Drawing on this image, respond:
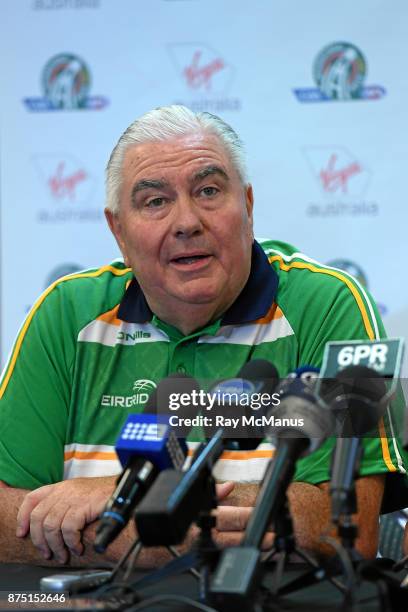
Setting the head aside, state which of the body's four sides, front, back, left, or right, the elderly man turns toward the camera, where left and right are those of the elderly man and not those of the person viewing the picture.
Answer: front

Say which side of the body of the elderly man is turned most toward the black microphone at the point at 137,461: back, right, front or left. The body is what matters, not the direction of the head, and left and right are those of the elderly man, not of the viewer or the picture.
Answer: front

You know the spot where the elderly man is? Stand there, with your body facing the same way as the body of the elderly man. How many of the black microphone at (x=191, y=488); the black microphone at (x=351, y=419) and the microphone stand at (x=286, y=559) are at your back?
0

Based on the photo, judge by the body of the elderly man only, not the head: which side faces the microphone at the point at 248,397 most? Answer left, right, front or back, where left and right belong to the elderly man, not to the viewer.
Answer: front

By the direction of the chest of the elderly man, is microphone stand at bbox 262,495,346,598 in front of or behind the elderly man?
in front

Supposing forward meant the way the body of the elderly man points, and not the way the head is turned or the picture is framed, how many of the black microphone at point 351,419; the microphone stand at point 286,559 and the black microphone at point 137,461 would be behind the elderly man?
0

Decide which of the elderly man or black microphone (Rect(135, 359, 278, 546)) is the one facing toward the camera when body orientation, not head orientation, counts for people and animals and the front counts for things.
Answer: the elderly man

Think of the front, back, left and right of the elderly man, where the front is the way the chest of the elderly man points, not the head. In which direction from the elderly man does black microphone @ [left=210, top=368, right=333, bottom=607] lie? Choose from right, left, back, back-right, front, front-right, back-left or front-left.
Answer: front

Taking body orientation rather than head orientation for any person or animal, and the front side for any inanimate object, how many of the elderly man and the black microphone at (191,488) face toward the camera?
1

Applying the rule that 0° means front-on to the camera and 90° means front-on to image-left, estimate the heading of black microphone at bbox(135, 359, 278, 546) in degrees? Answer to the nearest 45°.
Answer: approximately 225°

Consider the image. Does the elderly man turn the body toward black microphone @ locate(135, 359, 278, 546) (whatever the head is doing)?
yes

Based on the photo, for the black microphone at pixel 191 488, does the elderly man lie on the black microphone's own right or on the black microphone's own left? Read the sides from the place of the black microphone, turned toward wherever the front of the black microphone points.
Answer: on the black microphone's own left

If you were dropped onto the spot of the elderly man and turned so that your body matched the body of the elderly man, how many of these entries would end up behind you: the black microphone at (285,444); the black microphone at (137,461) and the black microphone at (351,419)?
0
